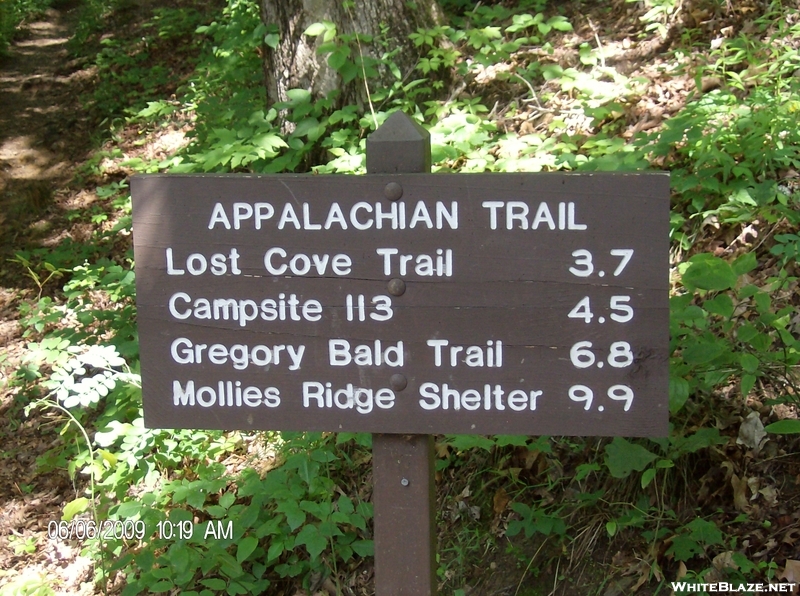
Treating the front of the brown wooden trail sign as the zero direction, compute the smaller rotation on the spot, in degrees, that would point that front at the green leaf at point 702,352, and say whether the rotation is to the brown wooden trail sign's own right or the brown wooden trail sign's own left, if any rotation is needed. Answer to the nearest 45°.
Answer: approximately 135° to the brown wooden trail sign's own left

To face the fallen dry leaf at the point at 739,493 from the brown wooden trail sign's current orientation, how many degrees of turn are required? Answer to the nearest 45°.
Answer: approximately 135° to its left

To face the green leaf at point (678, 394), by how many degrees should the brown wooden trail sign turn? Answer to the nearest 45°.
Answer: approximately 135° to its left

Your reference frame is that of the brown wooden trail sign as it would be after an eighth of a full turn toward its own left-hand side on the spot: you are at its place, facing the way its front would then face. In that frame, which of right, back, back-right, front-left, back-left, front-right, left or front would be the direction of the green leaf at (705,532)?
left

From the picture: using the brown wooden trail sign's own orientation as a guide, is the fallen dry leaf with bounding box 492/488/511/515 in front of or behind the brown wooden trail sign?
behind

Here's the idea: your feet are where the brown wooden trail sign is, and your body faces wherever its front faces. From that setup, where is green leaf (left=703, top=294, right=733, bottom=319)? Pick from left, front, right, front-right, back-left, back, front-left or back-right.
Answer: back-left

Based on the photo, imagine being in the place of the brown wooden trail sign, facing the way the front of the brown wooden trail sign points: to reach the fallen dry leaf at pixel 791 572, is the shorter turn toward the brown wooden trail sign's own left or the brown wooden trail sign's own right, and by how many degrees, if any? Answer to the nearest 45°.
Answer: approximately 135° to the brown wooden trail sign's own left

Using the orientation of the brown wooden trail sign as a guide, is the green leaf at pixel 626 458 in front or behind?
behind

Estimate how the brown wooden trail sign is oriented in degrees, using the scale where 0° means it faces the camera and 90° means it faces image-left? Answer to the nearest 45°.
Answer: approximately 0°

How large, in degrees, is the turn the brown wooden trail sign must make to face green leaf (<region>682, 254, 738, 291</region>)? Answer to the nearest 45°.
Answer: approximately 135° to its left

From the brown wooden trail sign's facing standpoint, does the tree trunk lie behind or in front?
behind
